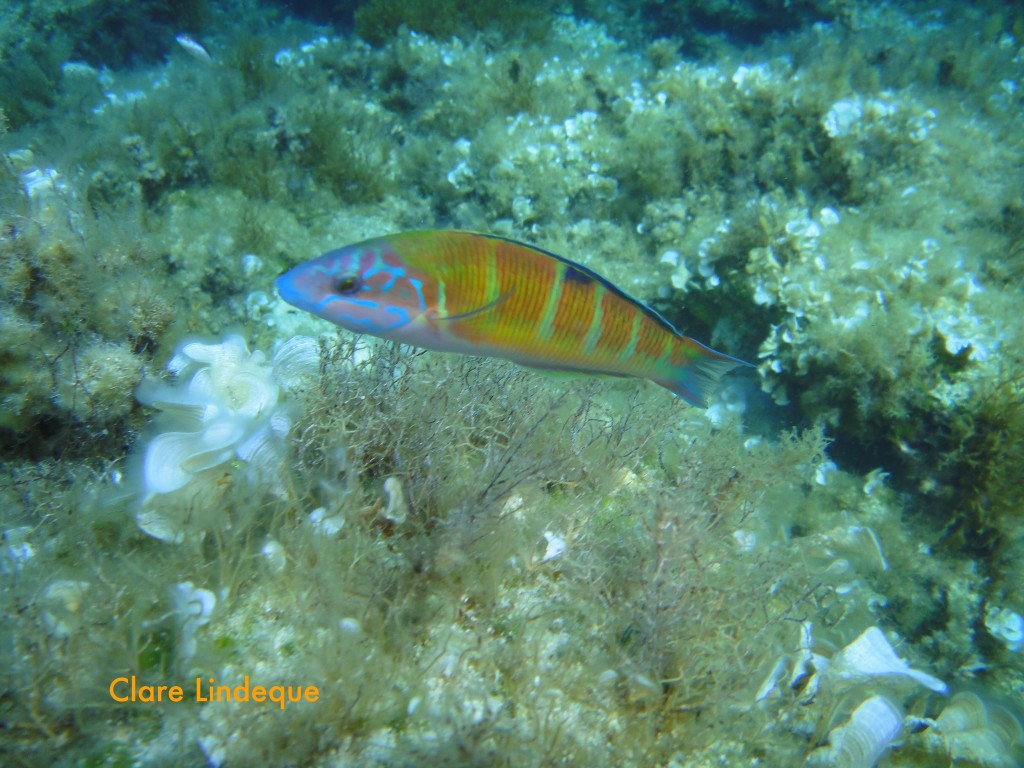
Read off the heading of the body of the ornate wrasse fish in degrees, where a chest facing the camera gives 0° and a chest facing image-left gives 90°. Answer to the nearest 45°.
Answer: approximately 90°

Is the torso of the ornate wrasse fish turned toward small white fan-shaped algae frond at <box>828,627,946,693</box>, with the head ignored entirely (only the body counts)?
no

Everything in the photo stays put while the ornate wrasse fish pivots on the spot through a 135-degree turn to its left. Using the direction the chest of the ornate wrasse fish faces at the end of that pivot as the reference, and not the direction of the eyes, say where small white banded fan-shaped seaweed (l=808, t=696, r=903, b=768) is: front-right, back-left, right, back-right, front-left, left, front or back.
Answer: front-left

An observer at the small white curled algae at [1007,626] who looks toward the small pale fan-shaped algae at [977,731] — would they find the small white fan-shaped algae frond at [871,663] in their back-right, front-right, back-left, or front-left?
front-right

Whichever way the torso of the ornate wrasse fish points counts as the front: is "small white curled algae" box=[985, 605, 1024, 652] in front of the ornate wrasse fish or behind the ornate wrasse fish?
behind

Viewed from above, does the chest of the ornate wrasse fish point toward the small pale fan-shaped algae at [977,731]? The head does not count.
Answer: no
